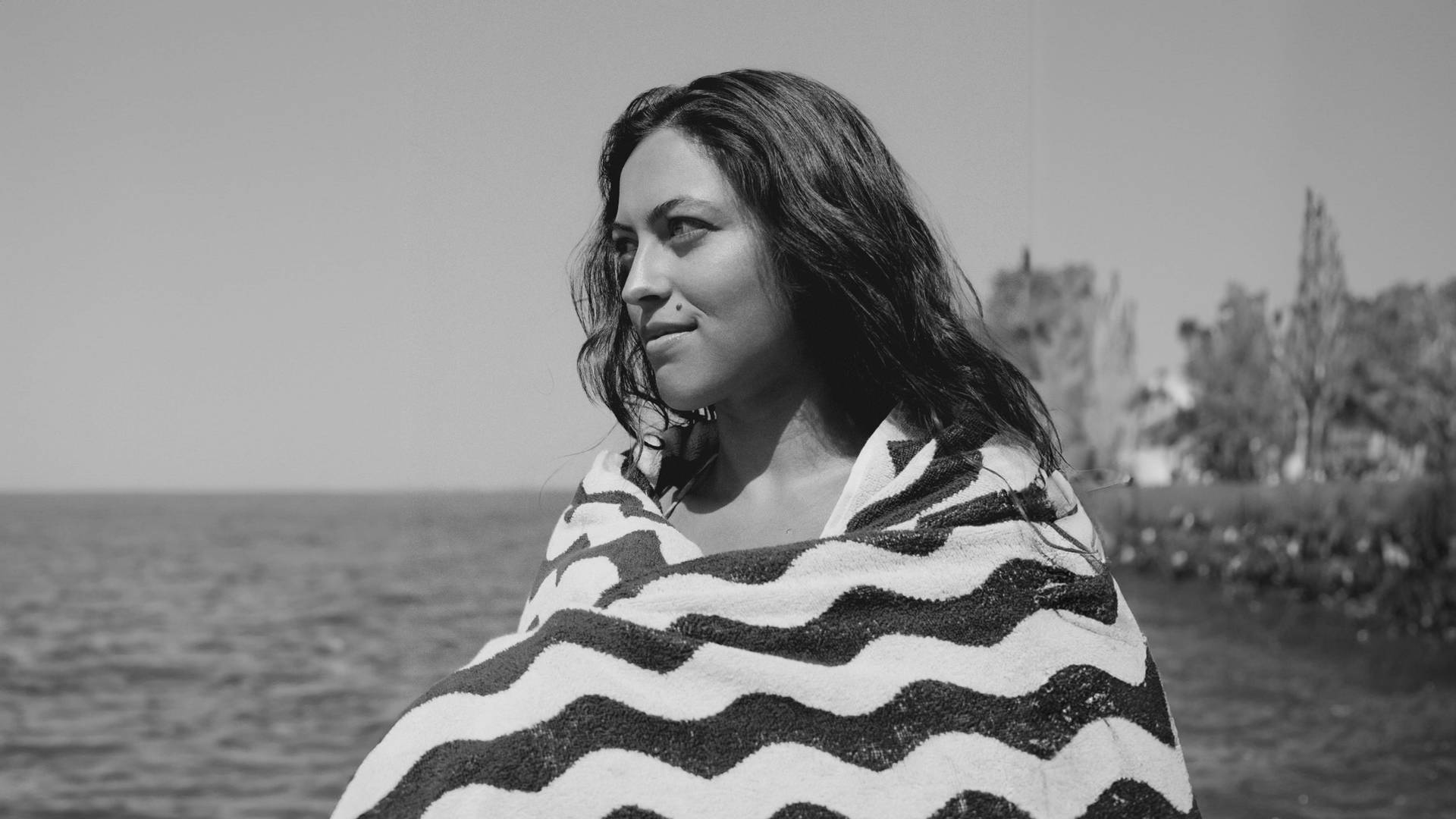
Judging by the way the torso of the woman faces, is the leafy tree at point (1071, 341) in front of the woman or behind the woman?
behind

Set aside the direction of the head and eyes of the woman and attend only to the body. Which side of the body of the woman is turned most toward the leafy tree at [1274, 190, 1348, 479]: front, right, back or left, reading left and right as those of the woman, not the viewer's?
back

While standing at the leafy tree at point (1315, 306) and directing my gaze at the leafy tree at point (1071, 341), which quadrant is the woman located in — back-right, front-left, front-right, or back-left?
front-left

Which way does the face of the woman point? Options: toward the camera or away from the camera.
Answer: toward the camera

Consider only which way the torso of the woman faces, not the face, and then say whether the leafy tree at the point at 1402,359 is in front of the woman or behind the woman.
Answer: behind

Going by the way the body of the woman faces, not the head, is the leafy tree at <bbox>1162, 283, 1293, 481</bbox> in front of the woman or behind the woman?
behind
